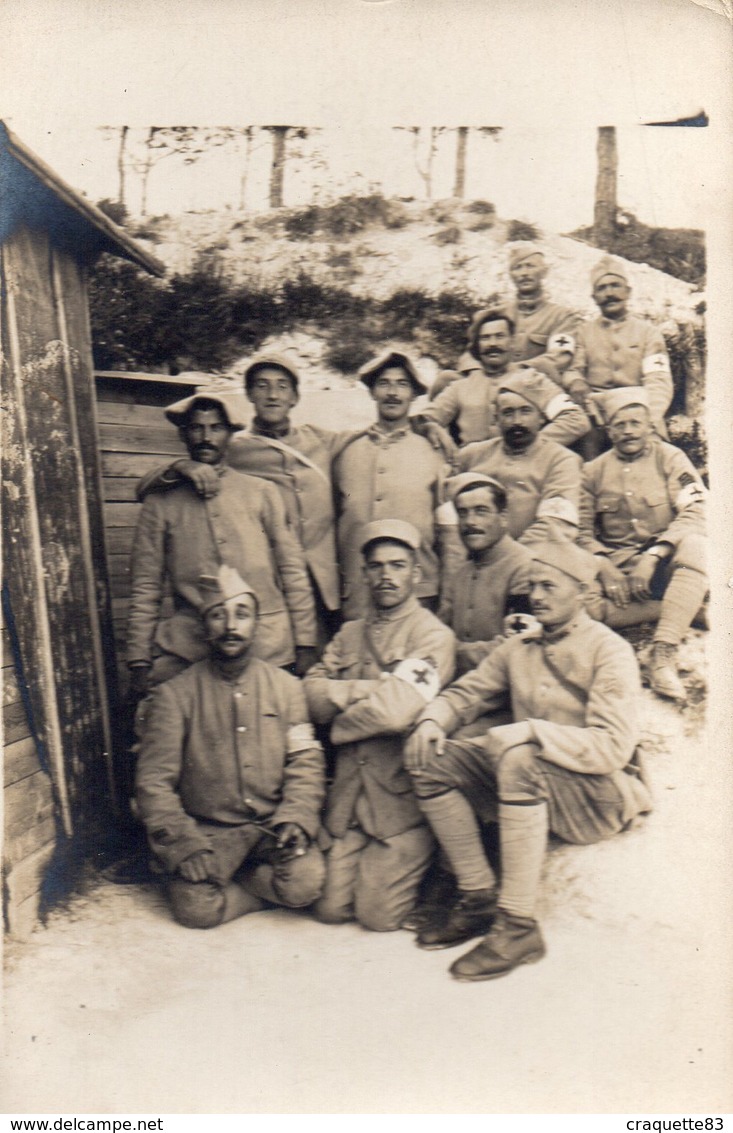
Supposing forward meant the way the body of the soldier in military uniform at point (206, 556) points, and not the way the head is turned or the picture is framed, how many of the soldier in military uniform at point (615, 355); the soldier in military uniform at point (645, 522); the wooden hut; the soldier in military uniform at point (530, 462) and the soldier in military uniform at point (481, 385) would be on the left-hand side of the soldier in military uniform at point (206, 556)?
4

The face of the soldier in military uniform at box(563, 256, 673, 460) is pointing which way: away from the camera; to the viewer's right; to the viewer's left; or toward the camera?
toward the camera

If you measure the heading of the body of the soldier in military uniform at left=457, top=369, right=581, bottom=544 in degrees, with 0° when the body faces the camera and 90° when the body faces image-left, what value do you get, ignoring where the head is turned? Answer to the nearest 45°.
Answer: approximately 45°

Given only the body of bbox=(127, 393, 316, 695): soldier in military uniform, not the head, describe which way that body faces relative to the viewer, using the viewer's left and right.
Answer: facing the viewer

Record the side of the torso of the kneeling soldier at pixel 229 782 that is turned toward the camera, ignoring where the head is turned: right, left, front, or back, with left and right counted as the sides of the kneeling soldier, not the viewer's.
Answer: front

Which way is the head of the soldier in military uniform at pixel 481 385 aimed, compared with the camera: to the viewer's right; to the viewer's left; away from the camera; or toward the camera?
toward the camera

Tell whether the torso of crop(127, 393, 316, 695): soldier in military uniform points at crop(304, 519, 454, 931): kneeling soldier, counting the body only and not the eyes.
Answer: no

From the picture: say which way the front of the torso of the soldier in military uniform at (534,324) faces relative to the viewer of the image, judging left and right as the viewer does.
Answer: facing the viewer and to the left of the viewer

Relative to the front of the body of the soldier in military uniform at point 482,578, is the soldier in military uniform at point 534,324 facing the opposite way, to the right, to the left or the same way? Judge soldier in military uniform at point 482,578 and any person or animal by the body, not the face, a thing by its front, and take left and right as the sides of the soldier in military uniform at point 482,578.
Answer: the same way

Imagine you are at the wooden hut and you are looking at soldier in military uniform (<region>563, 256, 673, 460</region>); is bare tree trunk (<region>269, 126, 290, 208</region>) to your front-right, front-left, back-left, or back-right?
front-left

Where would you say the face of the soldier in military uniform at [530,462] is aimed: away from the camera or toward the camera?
toward the camera
